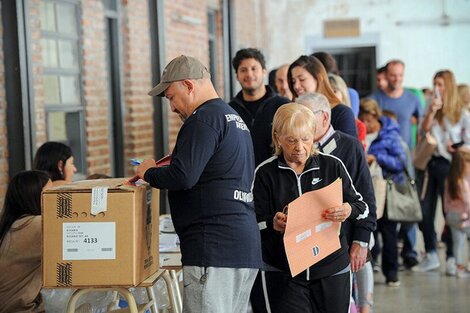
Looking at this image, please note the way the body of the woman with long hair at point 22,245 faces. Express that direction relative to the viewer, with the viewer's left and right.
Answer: facing away from the viewer and to the right of the viewer

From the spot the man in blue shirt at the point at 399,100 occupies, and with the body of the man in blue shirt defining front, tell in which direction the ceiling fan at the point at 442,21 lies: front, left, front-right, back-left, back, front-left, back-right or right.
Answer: back

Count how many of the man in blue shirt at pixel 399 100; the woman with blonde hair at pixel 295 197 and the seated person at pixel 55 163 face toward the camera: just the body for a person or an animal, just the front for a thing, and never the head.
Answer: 2

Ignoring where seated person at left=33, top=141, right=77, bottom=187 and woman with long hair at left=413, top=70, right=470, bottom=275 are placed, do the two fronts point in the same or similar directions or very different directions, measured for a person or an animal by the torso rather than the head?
very different directions

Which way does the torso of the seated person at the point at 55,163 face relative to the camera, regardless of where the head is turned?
to the viewer's right

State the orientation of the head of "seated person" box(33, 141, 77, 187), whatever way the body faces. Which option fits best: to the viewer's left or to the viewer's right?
to the viewer's right

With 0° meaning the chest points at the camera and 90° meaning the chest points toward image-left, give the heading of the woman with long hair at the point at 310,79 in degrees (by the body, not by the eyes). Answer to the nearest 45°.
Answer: approximately 45°

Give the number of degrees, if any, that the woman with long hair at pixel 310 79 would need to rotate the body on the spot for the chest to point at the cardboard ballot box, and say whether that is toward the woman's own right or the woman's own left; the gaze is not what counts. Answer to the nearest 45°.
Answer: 0° — they already face it

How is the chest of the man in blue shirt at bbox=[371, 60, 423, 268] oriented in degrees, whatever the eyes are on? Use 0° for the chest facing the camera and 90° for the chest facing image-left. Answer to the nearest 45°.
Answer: approximately 0°
